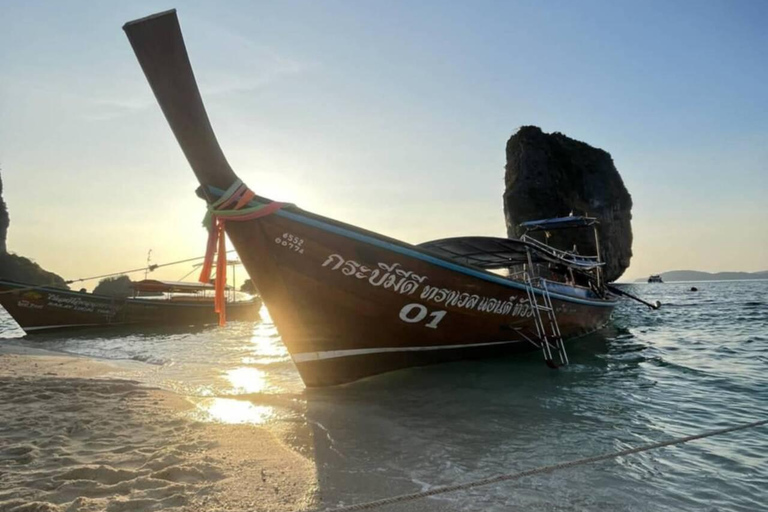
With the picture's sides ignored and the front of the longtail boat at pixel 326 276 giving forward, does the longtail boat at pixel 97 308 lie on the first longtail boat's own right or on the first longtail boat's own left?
on the first longtail boat's own right

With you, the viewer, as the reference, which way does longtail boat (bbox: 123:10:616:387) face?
facing the viewer and to the left of the viewer
